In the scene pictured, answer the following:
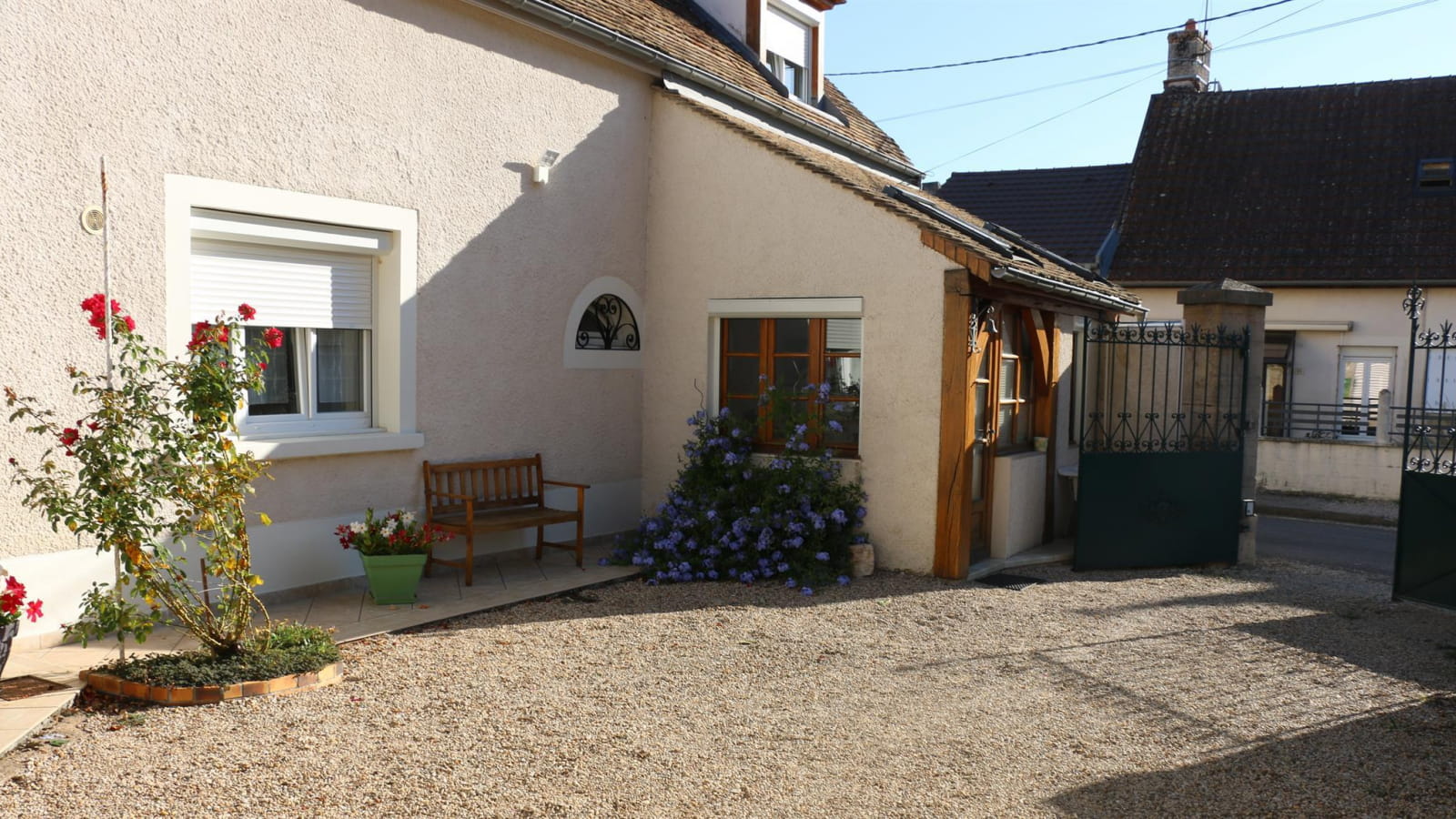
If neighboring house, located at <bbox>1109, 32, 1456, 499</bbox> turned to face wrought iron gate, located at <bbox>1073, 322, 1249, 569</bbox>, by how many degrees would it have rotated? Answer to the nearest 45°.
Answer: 0° — it already faces it

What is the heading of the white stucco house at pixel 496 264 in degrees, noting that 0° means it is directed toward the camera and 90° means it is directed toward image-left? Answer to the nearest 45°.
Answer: approximately 315°

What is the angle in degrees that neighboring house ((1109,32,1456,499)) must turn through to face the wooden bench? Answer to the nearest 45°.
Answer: approximately 45° to its right

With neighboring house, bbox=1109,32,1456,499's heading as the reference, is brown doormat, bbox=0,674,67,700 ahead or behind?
ahead

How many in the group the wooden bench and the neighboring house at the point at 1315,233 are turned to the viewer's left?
0

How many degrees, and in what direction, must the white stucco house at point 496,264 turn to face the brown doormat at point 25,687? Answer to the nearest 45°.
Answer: approximately 90° to its right

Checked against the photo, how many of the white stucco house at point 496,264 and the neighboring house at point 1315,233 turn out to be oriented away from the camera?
0

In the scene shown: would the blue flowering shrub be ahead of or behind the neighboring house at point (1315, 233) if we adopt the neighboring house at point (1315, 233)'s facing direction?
ahead

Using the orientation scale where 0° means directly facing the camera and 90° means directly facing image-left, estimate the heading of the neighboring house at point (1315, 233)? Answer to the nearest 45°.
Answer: approximately 0°

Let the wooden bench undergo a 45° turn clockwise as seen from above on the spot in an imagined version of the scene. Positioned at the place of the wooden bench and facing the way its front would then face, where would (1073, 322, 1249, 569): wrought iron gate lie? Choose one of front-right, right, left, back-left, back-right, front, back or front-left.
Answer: left
